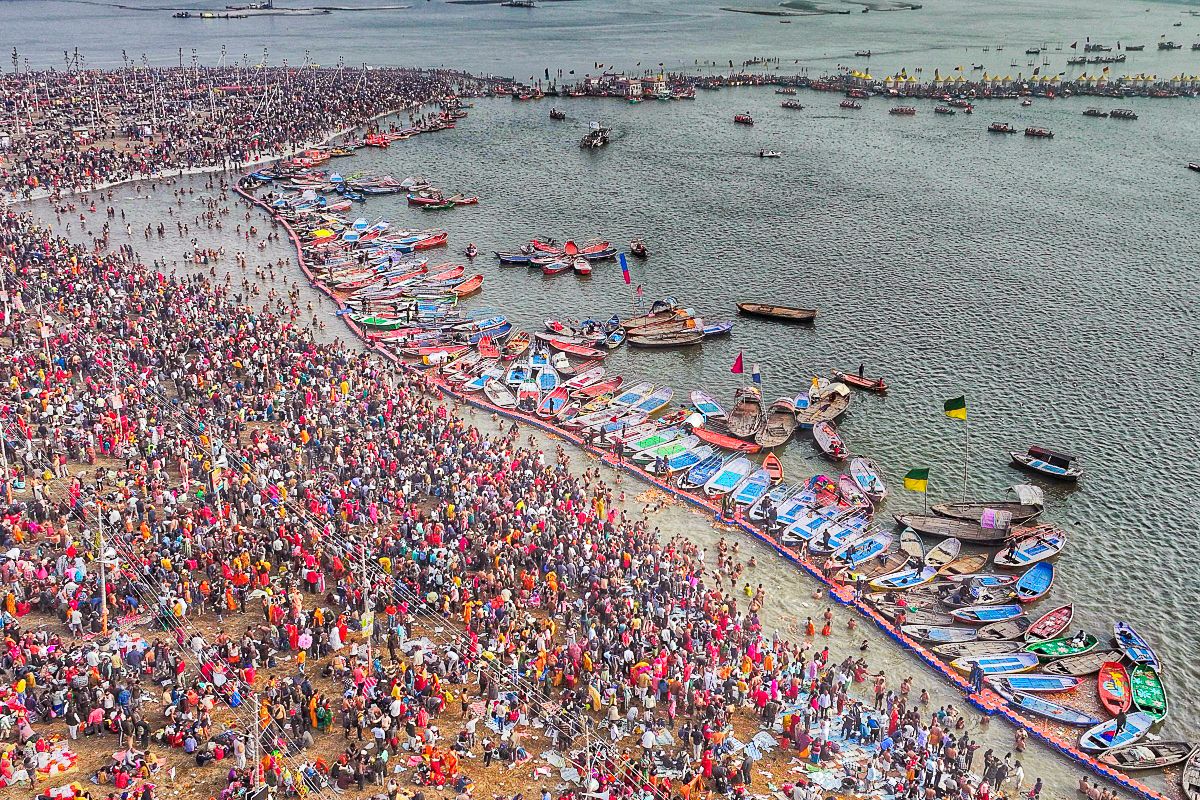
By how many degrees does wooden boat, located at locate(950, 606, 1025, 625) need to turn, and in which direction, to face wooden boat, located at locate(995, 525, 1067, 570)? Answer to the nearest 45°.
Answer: approximately 90° to its right

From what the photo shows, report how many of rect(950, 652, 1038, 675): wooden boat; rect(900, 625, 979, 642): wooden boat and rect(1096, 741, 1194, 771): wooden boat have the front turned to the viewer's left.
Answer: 3

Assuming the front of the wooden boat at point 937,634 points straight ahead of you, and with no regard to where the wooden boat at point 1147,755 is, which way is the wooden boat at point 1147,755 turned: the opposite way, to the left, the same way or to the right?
the same way

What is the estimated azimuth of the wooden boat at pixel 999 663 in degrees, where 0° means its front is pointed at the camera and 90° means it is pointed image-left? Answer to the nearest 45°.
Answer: approximately 90°

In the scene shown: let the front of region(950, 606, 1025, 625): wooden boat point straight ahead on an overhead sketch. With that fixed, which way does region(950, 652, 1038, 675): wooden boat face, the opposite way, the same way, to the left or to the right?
the same way

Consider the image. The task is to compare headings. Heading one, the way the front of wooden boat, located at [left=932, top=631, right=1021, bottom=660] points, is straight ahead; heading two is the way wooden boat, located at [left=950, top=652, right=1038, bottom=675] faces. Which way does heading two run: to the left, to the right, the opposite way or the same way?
the same way

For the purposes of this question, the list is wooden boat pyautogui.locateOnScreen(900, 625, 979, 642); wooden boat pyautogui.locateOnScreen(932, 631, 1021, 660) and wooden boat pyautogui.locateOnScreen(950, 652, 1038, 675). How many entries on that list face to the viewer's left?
3

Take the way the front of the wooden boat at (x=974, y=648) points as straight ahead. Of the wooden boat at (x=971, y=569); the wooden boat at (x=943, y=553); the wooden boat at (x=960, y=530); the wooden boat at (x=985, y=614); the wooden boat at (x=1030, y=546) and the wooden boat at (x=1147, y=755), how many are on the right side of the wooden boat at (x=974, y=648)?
5

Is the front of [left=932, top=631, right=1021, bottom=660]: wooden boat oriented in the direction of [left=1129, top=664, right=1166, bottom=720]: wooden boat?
no

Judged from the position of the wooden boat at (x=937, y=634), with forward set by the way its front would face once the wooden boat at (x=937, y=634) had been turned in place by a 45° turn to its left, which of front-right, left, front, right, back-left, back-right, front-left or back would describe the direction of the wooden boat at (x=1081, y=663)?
back-left

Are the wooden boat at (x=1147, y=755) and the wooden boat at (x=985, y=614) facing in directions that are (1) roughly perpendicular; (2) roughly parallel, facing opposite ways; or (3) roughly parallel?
roughly parallel

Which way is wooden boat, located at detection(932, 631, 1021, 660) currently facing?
to the viewer's left

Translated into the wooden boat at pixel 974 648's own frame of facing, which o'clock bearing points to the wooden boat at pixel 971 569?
the wooden boat at pixel 971 569 is roughly at 3 o'clock from the wooden boat at pixel 974 648.

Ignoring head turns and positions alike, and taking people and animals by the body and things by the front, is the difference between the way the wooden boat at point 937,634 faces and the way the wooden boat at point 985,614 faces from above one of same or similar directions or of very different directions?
same or similar directions

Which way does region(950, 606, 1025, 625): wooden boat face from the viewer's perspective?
to the viewer's left

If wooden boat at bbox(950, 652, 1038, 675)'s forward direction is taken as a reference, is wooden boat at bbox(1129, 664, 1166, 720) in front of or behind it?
behind

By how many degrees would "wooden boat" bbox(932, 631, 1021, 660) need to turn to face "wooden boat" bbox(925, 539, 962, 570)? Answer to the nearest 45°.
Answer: approximately 90° to its right

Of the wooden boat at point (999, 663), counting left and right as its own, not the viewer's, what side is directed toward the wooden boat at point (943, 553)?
right

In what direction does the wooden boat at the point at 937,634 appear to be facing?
to the viewer's left
